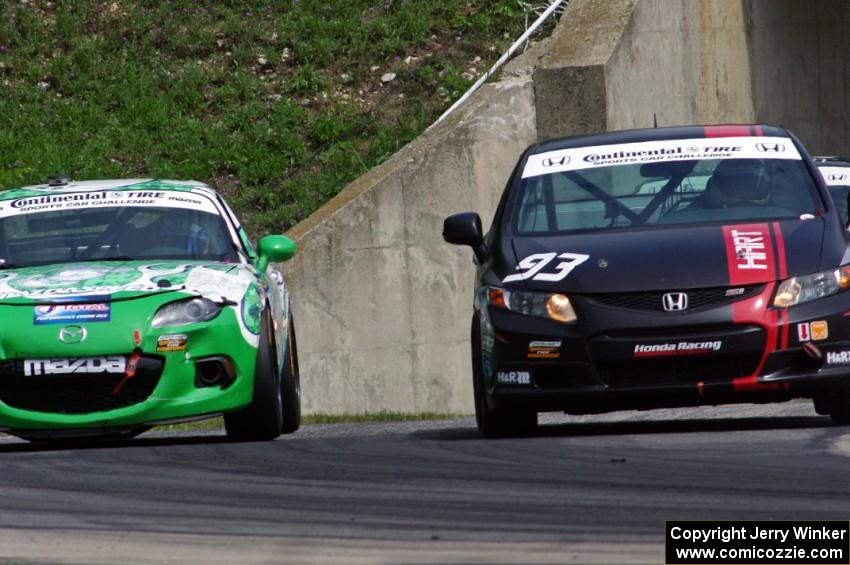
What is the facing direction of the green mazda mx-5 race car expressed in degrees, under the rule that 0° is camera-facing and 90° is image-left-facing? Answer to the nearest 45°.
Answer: approximately 0°

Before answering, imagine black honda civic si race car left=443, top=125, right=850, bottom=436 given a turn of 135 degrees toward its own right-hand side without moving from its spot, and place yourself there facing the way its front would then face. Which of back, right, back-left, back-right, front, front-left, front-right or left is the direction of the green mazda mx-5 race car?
front-left

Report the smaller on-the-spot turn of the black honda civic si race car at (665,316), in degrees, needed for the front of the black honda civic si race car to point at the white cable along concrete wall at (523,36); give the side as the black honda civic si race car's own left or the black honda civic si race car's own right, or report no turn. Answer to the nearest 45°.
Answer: approximately 180°
